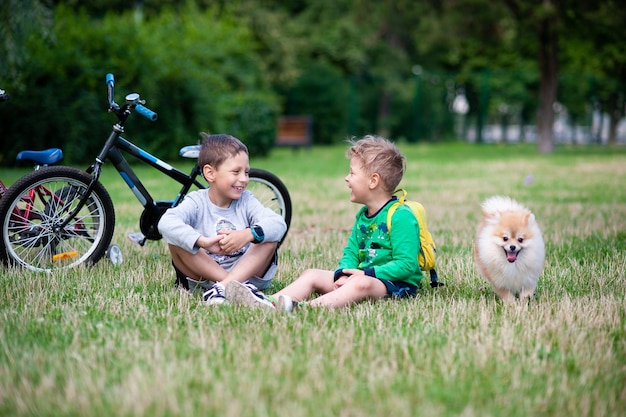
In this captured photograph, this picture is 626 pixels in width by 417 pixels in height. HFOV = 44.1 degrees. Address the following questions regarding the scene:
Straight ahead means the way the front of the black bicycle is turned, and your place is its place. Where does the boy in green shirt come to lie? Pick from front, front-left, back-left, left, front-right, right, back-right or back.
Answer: back-left

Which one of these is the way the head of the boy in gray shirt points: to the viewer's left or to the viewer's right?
to the viewer's right

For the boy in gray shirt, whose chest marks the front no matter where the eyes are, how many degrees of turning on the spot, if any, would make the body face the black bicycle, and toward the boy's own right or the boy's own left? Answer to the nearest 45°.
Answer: approximately 135° to the boy's own right

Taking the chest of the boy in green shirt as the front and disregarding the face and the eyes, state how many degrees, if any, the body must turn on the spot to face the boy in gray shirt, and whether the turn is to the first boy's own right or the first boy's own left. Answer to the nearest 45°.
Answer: approximately 45° to the first boy's own right

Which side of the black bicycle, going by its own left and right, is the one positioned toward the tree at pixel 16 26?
right

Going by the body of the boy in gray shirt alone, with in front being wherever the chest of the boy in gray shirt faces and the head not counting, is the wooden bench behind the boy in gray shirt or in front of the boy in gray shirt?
behind

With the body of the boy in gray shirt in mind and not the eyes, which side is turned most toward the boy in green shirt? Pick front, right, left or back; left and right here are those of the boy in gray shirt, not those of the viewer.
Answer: left

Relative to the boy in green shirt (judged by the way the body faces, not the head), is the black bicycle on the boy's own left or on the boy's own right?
on the boy's own right

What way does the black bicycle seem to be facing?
to the viewer's left

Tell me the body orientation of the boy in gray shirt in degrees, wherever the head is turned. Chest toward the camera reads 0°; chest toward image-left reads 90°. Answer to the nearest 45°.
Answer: approximately 0°

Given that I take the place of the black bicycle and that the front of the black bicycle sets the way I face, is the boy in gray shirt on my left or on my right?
on my left

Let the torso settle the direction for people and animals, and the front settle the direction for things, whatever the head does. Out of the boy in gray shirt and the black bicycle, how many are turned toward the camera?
1

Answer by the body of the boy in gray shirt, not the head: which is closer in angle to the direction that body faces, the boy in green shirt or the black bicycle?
the boy in green shirt

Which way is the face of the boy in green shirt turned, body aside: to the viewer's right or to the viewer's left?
to the viewer's left

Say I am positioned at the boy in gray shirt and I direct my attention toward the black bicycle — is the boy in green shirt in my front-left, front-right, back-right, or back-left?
back-right
